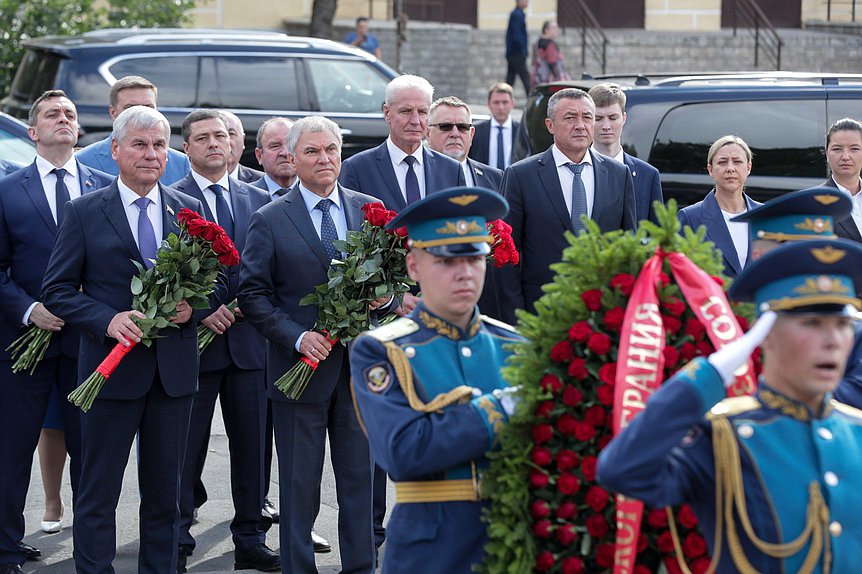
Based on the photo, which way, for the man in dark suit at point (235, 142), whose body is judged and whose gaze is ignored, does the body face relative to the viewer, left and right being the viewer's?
facing the viewer

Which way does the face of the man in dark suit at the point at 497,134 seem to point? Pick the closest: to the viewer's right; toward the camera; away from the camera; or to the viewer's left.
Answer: toward the camera

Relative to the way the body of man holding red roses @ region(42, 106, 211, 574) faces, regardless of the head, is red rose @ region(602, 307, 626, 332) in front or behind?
in front

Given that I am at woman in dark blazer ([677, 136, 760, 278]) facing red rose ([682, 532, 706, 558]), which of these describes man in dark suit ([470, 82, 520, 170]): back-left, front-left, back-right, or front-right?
back-right

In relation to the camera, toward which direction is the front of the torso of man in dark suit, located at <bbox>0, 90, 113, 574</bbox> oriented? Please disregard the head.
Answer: toward the camera

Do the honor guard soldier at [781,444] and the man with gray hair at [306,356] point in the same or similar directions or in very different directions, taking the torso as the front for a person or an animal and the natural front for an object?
same or similar directions

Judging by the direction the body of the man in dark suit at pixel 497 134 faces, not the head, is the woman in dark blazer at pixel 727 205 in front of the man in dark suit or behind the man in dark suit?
in front

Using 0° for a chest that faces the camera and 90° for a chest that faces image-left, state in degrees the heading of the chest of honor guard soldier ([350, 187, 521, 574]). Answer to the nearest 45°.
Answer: approximately 315°

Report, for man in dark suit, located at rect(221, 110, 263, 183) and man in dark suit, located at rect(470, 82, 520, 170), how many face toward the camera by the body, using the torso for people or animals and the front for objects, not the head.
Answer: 2

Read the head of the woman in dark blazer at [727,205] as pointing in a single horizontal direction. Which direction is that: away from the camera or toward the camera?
toward the camera

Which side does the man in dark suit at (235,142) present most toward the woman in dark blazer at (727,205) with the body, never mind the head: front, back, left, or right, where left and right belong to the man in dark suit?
left

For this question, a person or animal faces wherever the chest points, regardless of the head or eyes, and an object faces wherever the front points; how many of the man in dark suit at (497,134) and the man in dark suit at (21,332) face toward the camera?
2

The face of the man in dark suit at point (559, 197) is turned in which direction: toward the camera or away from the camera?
toward the camera

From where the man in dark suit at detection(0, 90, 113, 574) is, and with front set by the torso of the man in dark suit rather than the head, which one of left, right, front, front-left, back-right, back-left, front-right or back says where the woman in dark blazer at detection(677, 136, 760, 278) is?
left
